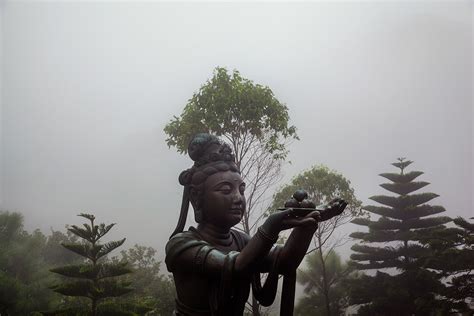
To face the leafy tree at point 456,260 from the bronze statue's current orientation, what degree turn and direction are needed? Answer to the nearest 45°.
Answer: approximately 90° to its left

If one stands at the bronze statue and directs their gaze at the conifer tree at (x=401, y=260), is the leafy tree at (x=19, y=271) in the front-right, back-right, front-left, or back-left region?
front-left

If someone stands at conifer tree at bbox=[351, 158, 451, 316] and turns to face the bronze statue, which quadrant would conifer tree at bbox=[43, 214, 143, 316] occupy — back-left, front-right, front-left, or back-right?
front-right

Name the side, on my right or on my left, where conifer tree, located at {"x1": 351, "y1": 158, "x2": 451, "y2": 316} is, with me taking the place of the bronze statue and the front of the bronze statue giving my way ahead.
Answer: on my left

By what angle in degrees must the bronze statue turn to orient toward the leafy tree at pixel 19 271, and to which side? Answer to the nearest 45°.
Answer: approximately 180°

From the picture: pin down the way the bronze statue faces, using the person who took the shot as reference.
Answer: facing the viewer and to the right of the viewer
